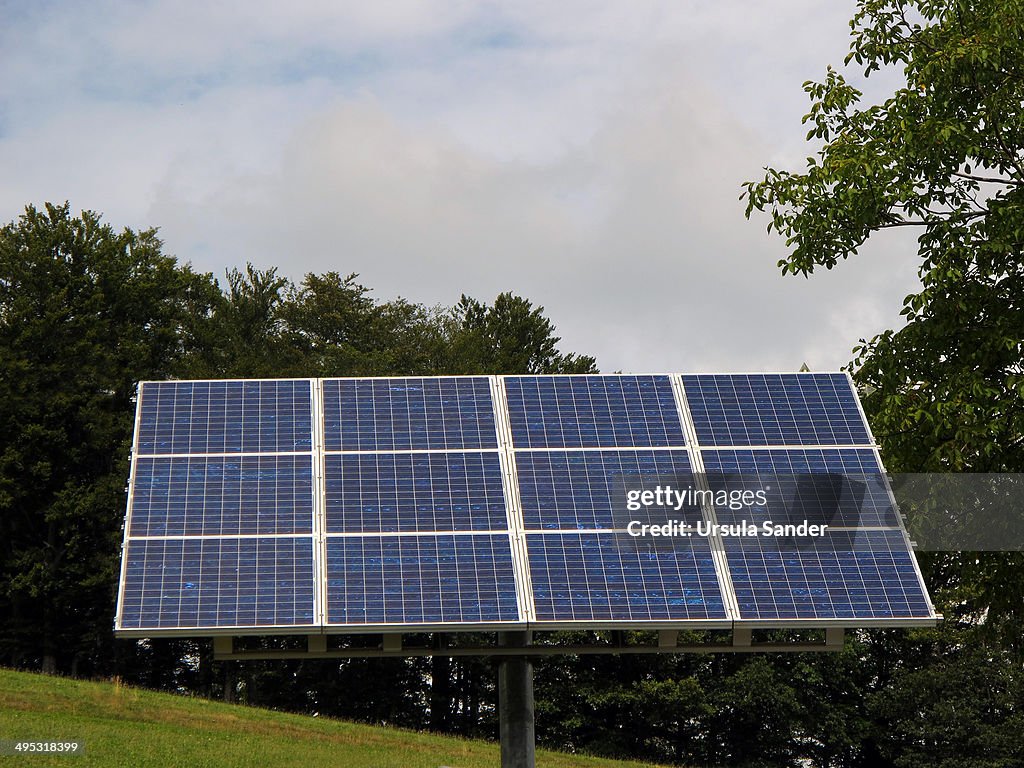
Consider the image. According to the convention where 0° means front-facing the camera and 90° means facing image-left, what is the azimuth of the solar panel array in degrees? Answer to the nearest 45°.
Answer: approximately 0°

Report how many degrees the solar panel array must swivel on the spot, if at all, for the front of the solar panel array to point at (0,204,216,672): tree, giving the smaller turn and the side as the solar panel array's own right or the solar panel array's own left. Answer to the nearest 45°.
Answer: approximately 135° to the solar panel array's own right

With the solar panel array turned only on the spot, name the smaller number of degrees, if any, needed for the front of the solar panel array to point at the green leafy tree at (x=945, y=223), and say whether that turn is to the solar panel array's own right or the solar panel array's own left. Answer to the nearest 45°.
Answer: approximately 90° to the solar panel array's own left
